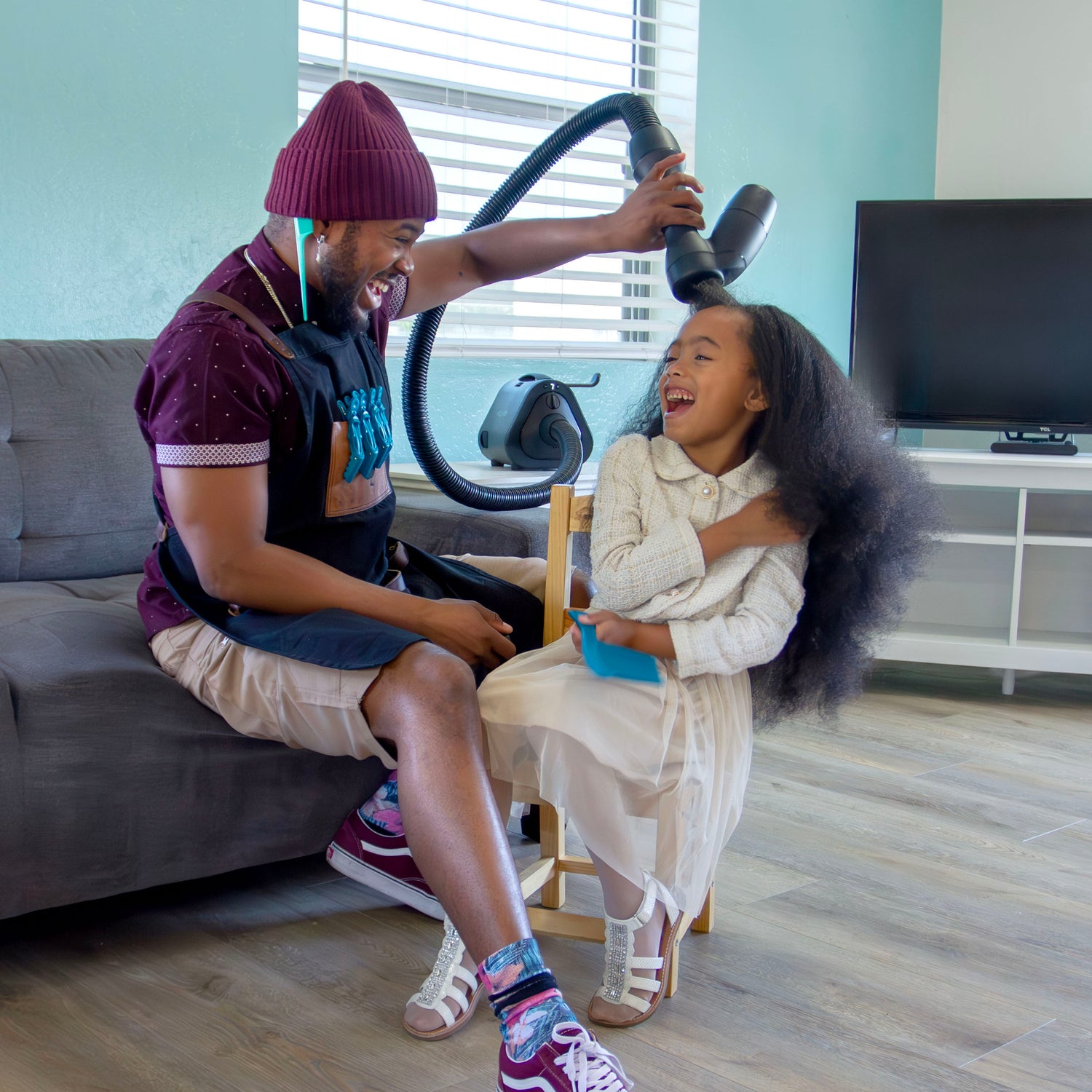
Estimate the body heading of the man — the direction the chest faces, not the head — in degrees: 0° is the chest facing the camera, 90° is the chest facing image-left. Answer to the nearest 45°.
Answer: approximately 315°

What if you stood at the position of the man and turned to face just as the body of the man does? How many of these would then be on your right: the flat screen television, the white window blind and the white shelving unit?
0

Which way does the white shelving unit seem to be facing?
toward the camera

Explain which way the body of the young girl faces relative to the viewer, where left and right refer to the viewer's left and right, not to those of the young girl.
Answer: facing the viewer and to the left of the viewer

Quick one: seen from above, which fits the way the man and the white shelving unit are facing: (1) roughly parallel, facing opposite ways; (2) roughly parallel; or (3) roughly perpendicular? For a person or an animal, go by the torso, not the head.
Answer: roughly perpendicular

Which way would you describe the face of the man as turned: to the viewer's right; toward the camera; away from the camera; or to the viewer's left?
to the viewer's right

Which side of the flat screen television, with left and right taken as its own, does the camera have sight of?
front

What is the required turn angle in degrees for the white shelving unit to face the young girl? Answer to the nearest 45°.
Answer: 0° — it already faces them

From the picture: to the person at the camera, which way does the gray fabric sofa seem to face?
facing the viewer and to the right of the viewer

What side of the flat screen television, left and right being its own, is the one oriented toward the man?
front

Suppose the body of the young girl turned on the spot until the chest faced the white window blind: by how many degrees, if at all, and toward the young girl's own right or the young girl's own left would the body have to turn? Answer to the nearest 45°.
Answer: approximately 135° to the young girl's own right

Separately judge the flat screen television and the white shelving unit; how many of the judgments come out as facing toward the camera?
2

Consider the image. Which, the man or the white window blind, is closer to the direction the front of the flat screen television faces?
the man
